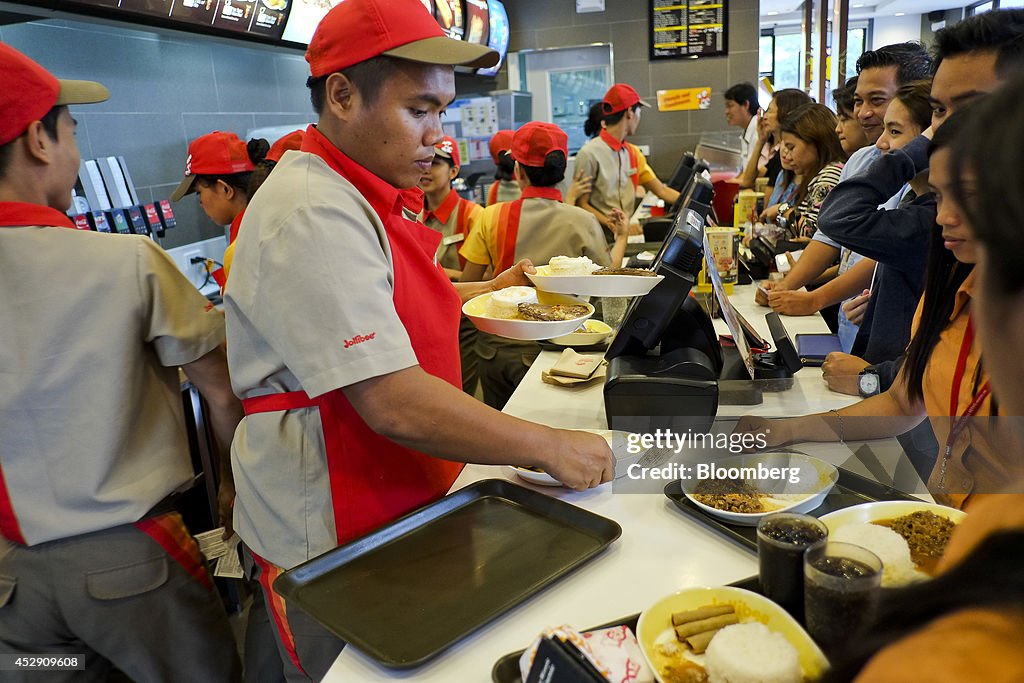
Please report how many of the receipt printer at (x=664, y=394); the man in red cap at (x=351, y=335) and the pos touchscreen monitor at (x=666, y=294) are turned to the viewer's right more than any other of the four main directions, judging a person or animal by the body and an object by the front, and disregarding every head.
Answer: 1

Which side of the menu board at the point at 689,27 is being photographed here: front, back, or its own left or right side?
front

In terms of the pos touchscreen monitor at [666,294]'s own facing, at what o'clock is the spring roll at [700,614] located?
The spring roll is roughly at 9 o'clock from the pos touchscreen monitor.

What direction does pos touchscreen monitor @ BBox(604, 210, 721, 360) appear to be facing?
to the viewer's left

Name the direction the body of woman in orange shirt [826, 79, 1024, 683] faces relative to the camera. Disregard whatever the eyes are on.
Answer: to the viewer's left

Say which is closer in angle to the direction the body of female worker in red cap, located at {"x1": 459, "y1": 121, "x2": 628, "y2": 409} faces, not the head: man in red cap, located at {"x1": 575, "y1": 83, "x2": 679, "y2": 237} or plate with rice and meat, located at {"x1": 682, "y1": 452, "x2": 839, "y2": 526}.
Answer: the man in red cap

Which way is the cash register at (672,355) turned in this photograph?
to the viewer's left

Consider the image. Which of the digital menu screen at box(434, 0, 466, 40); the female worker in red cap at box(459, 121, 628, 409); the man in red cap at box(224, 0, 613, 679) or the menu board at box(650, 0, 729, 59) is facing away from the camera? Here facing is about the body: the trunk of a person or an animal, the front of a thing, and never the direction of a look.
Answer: the female worker in red cap

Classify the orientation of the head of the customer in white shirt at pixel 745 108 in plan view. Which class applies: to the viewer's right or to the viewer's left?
to the viewer's left

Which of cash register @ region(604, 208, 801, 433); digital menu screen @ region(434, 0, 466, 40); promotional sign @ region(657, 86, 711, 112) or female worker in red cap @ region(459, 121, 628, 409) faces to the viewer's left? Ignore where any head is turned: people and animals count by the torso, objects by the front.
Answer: the cash register

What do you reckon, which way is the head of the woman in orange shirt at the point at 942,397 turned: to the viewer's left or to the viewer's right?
to the viewer's left

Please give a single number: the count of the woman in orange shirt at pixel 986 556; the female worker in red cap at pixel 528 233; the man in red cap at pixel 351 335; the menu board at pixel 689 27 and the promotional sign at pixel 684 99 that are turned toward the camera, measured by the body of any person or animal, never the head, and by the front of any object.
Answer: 2

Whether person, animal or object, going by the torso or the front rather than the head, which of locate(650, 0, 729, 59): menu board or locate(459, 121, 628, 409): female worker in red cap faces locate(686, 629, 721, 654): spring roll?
the menu board

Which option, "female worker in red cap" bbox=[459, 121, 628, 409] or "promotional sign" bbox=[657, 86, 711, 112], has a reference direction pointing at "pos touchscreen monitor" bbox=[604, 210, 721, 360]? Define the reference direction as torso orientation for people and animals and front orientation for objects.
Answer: the promotional sign

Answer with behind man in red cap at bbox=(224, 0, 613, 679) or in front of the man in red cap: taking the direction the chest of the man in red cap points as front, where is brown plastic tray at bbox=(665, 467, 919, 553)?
in front

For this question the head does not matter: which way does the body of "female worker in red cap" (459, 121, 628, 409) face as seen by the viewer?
away from the camera
